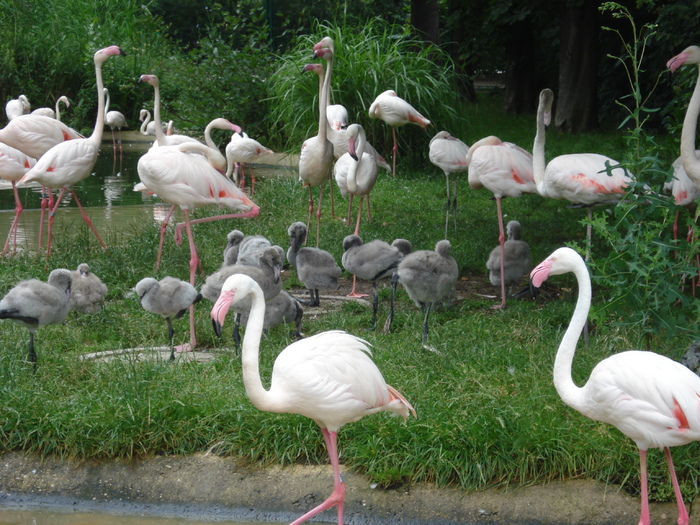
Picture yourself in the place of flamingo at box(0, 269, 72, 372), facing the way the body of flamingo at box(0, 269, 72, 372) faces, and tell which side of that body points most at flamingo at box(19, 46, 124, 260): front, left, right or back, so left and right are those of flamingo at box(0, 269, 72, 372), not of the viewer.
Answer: left

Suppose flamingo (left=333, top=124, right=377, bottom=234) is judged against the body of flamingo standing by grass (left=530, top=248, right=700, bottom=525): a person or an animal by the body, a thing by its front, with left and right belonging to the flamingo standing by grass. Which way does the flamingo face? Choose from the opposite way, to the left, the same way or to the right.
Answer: to the left

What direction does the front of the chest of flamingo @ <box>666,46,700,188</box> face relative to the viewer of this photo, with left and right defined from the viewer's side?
facing to the left of the viewer

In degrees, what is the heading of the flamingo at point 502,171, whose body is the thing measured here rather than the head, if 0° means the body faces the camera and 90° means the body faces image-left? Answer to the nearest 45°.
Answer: approximately 90°

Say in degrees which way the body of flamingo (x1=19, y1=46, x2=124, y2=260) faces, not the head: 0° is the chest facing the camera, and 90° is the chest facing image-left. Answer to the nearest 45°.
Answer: approximately 270°

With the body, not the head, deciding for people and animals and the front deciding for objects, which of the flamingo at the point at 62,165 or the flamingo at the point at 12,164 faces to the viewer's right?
the flamingo at the point at 62,165

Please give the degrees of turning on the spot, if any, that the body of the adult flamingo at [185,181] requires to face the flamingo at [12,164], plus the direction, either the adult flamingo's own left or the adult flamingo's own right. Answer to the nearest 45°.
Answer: approximately 45° to the adult flamingo's own right

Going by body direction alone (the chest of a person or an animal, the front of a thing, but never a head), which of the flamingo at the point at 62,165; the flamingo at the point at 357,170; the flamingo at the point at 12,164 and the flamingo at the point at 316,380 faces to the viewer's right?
the flamingo at the point at 62,165

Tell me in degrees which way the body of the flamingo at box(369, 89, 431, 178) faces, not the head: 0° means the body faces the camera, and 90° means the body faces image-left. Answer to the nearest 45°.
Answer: approximately 90°

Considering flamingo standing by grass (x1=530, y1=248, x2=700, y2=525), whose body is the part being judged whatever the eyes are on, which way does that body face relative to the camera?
to the viewer's left

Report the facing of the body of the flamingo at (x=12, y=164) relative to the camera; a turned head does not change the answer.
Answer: to the viewer's left
